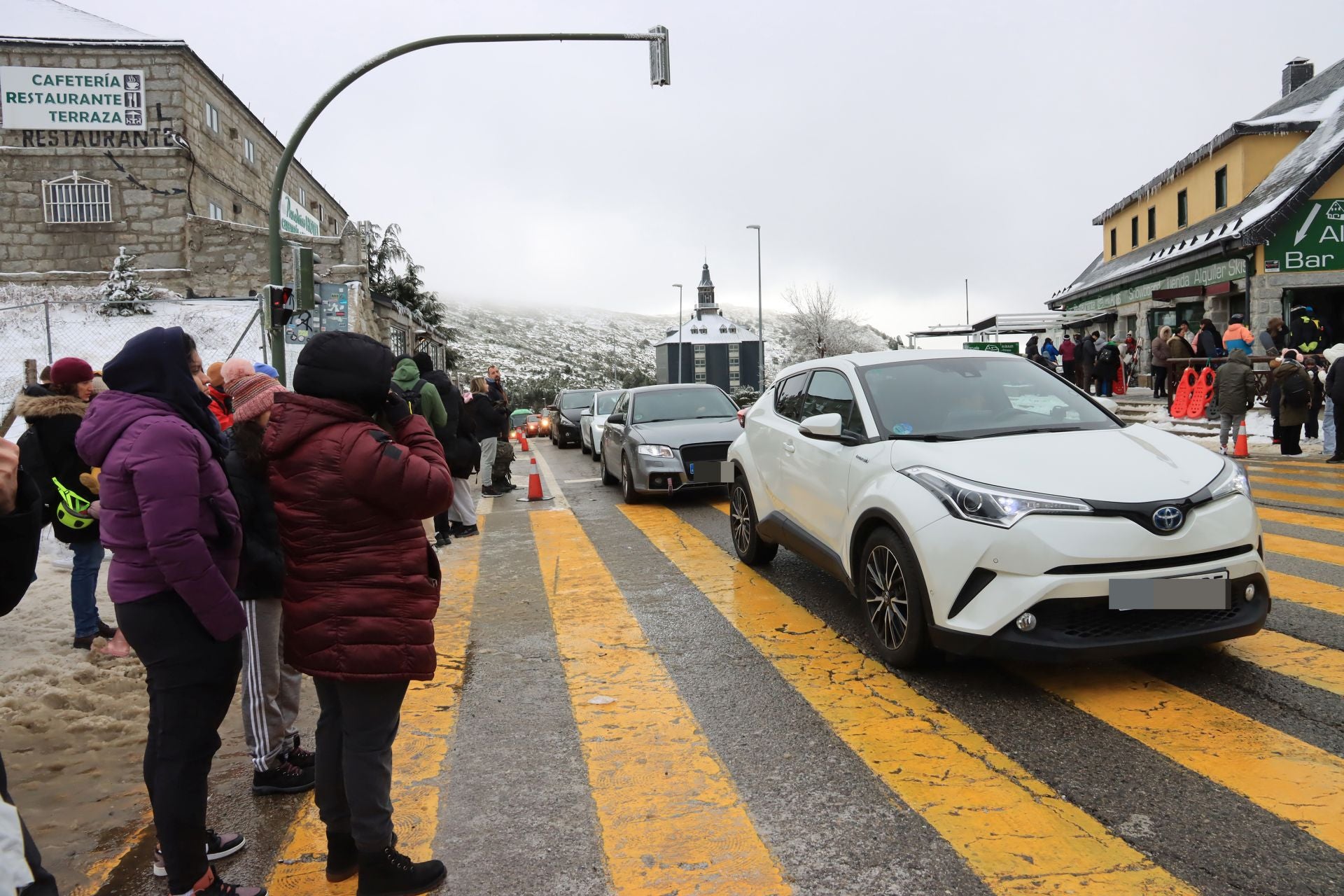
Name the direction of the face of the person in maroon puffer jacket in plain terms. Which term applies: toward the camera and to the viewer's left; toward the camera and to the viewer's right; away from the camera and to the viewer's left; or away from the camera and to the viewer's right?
away from the camera and to the viewer's right

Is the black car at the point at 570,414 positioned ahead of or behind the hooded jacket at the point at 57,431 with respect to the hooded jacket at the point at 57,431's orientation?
ahead

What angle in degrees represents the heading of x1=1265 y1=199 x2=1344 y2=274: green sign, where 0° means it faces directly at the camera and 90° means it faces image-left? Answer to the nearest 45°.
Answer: approximately 0°

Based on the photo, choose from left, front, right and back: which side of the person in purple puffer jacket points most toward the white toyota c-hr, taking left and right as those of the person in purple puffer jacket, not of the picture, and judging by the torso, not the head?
front

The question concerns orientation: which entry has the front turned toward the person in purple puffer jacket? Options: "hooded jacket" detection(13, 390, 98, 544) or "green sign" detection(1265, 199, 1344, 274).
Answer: the green sign

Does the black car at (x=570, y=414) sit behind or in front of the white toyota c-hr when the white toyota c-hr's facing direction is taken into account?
behind

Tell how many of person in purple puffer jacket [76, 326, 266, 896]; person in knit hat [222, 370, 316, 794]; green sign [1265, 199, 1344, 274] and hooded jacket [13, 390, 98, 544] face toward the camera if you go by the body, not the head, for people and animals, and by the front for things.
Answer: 1

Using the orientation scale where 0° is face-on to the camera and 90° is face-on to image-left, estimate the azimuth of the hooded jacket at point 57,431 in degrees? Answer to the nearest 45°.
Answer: approximately 225°

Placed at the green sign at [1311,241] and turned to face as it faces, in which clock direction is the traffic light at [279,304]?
The traffic light is roughly at 1 o'clock from the green sign.

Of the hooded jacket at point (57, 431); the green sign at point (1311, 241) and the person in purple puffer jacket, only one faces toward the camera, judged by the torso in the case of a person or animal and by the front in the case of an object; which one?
the green sign

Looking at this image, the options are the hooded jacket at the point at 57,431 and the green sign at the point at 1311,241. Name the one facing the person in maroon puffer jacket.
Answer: the green sign
